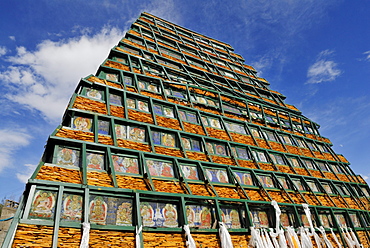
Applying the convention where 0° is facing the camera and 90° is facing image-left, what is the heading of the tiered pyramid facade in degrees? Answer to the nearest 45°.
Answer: approximately 315°
